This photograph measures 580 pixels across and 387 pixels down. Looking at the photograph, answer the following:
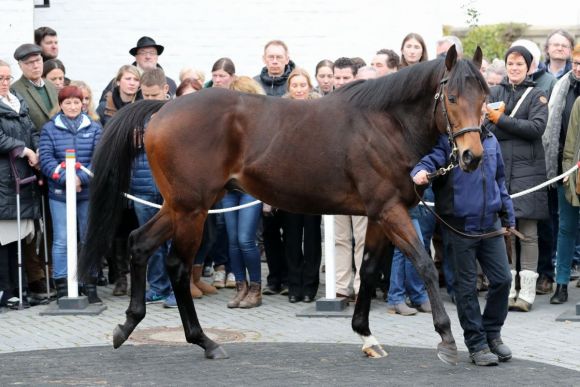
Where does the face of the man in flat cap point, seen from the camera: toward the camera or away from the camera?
toward the camera

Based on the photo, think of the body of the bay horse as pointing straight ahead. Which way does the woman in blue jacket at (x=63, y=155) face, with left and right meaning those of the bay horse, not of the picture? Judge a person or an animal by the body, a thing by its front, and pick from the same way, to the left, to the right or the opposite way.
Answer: to the right

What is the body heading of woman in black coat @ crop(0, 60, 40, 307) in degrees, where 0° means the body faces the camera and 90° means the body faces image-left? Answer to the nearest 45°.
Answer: approximately 315°

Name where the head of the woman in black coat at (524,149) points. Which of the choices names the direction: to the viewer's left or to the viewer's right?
to the viewer's left

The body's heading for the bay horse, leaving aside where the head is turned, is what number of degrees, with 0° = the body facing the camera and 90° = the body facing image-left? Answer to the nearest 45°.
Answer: approximately 270°

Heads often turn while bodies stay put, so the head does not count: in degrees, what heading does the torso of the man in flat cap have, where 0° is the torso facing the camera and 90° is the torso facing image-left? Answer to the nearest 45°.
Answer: approximately 315°

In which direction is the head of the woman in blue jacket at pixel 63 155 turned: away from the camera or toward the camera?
toward the camera

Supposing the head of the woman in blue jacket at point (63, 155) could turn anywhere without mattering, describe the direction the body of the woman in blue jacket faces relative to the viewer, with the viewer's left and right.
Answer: facing the viewer

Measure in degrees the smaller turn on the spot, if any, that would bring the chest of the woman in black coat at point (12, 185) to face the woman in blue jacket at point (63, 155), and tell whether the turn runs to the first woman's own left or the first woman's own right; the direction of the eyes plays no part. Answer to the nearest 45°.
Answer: approximately 45° to the first woman's own left

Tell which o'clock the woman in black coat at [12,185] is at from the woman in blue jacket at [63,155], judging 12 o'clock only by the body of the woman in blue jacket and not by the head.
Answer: The woman in black coat is roughly at 3 o'clock from the woman in blue jacket.

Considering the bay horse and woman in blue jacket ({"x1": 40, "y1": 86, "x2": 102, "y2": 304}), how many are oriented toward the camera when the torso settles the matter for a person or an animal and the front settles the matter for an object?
1

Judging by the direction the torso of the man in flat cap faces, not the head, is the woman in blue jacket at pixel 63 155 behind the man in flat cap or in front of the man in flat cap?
in front

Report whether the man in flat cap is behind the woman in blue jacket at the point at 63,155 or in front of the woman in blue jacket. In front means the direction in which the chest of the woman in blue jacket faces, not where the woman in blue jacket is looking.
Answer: behind

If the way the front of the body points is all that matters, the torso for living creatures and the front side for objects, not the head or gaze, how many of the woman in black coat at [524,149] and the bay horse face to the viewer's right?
1
